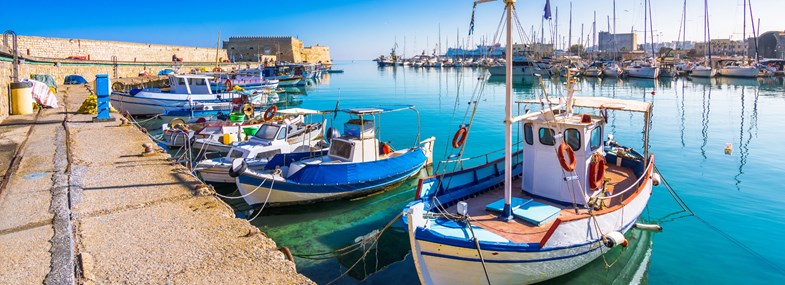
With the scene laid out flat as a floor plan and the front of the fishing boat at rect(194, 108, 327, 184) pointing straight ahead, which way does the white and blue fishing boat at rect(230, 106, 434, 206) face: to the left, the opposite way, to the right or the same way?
the same way

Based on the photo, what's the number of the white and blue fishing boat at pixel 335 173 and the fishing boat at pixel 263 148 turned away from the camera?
0

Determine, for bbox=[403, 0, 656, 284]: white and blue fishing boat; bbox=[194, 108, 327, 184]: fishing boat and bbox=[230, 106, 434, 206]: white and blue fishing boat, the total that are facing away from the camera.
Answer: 0

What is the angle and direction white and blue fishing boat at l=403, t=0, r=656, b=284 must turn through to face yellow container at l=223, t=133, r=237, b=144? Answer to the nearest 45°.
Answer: approximately 90° to its right

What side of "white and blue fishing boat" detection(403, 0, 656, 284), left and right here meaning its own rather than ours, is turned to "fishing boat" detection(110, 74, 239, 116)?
right

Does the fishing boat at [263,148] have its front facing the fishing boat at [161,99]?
no

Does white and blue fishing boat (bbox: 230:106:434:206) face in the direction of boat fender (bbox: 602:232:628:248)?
no
